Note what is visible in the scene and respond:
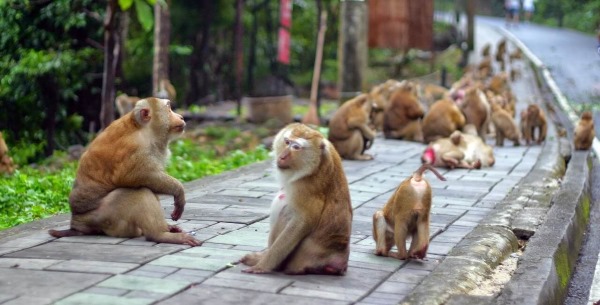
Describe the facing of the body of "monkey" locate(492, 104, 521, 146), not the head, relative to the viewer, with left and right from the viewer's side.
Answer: facing to the left of the viewer

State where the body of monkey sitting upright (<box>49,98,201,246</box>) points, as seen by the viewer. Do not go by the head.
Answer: to the viewer's right

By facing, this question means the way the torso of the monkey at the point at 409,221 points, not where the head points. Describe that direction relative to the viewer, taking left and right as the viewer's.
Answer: facing away from the viewer and to the left of the viewer

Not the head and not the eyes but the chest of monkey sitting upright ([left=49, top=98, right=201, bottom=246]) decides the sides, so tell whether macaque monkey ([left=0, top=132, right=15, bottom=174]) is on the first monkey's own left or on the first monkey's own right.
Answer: on the first monkey's own left

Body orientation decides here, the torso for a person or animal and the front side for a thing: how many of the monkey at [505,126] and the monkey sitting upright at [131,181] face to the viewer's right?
1

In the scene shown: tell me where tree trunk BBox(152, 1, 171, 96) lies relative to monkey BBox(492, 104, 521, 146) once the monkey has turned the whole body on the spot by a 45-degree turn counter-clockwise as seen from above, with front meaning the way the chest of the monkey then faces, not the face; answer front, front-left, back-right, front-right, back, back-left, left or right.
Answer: front-right

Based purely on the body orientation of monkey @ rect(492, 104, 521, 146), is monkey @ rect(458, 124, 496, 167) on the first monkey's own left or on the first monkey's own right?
on the first monkey's own left

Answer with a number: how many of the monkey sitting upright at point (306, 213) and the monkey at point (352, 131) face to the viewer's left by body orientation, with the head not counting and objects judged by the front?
1
